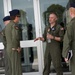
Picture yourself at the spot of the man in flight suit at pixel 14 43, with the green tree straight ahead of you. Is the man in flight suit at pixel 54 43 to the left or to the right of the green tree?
right

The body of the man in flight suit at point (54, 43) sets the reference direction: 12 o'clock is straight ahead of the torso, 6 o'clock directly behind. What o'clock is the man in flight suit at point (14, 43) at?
the man in flight suit at point (14, 43) is roughly at 1 o'clock from the man in flight suit at point (54, 43).

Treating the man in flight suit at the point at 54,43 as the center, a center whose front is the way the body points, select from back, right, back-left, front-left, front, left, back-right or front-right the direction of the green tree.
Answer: back-right

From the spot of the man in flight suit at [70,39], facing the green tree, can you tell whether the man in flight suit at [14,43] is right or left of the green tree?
left

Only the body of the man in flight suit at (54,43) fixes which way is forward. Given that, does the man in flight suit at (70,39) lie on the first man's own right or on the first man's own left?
on the first man's own left
